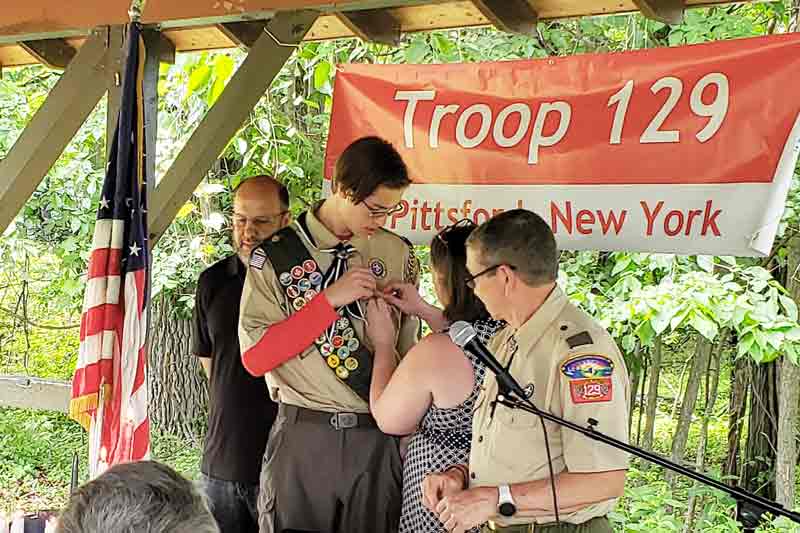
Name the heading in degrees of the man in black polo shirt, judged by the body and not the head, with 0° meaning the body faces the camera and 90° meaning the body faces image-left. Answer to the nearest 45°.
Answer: approximately 0°

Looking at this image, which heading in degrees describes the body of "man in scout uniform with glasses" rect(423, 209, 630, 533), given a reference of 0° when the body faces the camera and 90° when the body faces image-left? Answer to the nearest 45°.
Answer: approximately 45°

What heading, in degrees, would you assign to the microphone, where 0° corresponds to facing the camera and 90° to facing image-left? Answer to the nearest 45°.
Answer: approximately 90°

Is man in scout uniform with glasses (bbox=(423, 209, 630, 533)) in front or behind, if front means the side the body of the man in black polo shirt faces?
in front

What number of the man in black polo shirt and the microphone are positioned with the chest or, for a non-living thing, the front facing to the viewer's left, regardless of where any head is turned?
1

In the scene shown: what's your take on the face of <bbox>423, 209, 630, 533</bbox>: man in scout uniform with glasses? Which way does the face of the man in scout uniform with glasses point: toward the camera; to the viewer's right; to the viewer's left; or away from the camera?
to the viewer's left

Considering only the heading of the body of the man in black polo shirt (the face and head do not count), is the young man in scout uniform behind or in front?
in front
